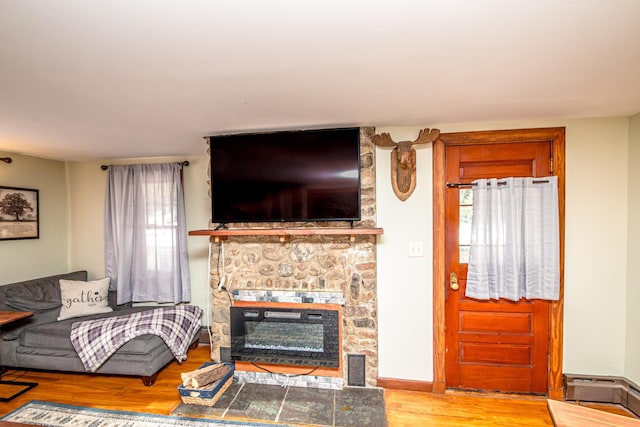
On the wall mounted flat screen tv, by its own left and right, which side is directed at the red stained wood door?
left

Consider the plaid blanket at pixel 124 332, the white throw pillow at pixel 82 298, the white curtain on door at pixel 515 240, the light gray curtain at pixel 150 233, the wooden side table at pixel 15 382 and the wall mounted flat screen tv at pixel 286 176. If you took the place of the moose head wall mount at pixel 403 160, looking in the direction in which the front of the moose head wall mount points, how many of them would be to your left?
1

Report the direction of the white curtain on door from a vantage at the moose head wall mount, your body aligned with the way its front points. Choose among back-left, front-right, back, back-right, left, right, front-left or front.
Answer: left

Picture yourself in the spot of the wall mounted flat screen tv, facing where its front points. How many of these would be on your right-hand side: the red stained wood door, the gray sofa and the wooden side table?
2

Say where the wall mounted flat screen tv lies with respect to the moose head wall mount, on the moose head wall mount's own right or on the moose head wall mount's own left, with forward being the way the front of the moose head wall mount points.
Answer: on the moose head wall mount's own right

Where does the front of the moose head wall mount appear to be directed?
toward the camera

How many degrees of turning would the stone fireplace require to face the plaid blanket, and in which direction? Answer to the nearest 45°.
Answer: approximately 90° to its right

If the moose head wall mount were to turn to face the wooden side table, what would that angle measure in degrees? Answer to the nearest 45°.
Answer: approximately 90° to its right

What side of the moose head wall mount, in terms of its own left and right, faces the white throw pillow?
right

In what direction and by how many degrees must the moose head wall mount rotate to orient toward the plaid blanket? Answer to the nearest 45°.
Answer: approximately 90° to its right

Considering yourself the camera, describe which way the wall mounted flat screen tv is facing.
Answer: facing the viewer

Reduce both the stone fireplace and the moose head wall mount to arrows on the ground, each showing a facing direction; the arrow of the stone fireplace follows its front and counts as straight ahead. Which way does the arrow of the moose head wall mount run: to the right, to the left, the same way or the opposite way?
the same way

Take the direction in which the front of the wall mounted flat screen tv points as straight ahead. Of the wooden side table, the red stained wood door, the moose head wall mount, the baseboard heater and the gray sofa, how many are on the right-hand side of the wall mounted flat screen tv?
2
